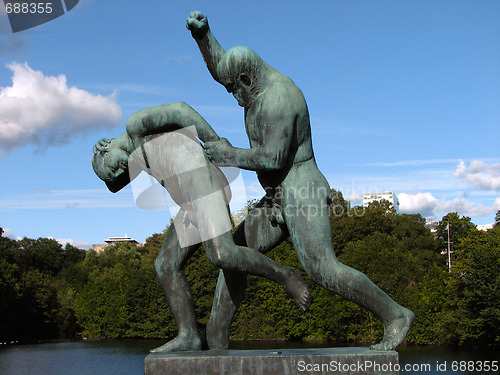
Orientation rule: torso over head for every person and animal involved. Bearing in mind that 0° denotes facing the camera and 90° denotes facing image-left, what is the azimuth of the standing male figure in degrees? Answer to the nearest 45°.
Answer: approximately 90°
